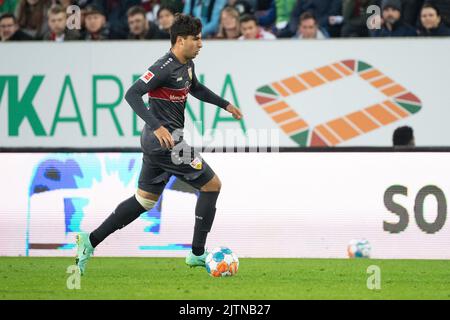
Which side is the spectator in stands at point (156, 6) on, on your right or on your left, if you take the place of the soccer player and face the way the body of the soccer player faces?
on your left

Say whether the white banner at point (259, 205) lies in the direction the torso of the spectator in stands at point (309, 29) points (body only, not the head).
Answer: yes

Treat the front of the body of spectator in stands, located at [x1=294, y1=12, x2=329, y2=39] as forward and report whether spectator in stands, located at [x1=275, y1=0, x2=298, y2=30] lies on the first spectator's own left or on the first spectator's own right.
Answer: on the first spectator's own right

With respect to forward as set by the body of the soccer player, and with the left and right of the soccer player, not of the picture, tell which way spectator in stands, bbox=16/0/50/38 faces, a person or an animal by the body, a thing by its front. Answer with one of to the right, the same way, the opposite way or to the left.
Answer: to the right

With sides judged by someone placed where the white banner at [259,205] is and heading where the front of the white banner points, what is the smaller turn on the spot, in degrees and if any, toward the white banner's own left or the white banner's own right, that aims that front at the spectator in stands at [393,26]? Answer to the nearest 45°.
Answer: approximately 135° to the white banner's own left

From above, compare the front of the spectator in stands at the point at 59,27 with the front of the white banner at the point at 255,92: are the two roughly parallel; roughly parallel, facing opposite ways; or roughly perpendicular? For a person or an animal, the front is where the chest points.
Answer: roughly parallel

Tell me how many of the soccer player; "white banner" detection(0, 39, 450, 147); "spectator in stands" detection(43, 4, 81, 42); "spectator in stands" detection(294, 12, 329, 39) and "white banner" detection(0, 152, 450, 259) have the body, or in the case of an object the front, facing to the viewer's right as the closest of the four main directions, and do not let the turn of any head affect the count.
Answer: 1

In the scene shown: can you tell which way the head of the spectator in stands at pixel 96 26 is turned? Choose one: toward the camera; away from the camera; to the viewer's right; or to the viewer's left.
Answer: toward the camera

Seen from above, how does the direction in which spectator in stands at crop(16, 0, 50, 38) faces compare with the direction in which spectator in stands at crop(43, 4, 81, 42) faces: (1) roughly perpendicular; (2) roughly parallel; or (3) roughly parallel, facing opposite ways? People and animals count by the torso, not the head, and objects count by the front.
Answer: roughly parallel

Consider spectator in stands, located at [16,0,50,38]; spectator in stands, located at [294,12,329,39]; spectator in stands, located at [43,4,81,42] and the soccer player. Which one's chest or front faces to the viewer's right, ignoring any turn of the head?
the soccer player

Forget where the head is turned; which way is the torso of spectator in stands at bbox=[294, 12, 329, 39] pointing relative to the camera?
toward the camera

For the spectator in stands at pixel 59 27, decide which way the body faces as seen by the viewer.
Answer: toward the camera

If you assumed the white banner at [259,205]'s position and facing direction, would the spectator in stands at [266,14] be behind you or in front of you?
behind

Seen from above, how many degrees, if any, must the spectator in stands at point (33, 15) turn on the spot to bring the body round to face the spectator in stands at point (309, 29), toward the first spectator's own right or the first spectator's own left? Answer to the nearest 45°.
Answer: approximately 90° to the first spectator's own left

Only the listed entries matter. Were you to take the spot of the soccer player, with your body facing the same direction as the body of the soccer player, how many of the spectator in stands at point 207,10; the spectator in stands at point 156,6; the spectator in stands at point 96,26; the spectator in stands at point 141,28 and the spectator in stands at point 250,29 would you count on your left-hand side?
5

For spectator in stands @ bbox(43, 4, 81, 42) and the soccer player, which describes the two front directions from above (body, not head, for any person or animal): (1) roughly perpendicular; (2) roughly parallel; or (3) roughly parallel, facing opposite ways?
roughly perpendicular

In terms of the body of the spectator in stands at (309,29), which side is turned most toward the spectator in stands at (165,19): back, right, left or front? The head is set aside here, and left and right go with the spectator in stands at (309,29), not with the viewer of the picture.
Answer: right

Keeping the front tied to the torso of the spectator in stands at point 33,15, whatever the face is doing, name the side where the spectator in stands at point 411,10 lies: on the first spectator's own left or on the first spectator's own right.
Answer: on the first spectator's own left

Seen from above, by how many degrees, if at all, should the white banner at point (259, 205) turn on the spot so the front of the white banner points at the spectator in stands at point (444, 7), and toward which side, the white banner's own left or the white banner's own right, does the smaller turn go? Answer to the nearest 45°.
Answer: approximately 135° to the white banner's own left

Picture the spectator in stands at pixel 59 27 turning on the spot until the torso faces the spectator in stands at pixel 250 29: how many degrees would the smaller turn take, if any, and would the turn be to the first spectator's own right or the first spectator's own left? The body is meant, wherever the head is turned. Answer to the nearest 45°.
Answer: approximately 90° to the first spectator's own left

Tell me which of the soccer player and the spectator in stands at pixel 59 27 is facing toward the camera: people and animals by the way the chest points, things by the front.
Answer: the spectator in stands
